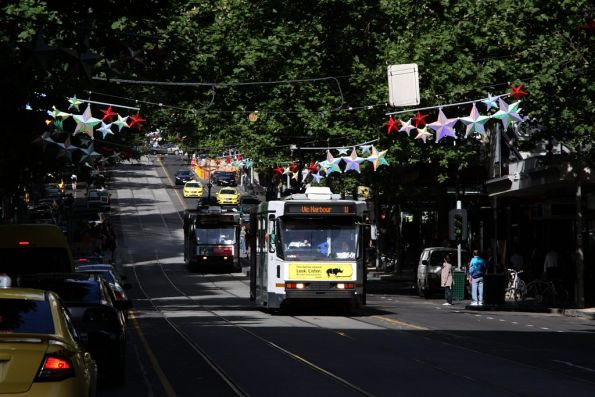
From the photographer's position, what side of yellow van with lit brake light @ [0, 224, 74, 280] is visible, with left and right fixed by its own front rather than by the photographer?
back

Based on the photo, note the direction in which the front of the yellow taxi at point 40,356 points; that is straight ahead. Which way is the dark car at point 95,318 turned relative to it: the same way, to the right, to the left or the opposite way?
the same way

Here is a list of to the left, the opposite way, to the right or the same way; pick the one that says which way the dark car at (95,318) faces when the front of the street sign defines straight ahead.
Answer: the same way

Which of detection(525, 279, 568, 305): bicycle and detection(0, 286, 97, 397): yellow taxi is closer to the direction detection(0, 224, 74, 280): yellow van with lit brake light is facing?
the bicycle

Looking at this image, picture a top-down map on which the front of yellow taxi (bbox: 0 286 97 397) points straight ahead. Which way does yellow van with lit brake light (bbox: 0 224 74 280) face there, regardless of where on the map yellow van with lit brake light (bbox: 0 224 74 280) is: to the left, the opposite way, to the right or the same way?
the same way

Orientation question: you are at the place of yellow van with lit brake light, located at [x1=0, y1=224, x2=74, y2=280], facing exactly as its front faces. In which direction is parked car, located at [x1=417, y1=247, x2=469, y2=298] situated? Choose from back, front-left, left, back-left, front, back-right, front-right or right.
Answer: front-right

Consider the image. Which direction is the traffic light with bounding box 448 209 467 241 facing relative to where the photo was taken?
toward the camera

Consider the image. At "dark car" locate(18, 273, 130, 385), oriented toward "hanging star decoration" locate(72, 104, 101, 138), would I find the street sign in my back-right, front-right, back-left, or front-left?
front-right

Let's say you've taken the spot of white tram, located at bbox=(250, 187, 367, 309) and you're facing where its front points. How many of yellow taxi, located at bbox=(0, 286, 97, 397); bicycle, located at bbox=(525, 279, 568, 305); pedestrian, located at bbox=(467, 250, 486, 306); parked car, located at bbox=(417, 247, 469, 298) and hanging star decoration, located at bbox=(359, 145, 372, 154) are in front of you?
1

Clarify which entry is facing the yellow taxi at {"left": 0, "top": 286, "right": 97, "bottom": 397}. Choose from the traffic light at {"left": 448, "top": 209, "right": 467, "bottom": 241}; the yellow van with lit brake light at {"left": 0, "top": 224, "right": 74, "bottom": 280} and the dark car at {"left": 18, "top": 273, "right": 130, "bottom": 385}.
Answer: the traffic light

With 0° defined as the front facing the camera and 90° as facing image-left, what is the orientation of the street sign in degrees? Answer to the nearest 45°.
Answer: approximately 180°

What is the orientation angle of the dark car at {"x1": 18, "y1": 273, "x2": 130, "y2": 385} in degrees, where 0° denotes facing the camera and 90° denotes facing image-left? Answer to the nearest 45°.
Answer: approximately 180°

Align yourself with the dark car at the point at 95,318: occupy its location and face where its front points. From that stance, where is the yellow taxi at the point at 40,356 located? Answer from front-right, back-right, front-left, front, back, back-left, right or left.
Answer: back
